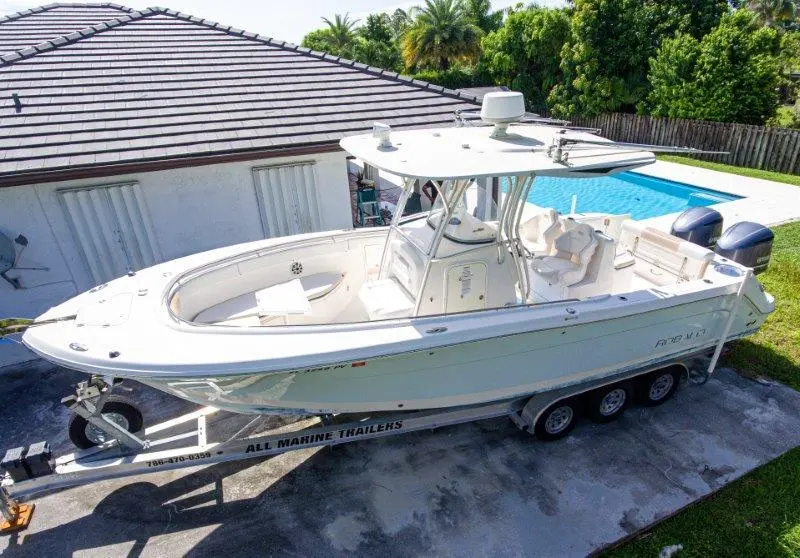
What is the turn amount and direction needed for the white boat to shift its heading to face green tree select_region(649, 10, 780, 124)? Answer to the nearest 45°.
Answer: approximately 180°

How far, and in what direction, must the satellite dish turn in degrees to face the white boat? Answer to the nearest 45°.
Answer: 0° — it already faces it

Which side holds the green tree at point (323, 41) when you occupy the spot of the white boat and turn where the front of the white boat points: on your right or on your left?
on your right

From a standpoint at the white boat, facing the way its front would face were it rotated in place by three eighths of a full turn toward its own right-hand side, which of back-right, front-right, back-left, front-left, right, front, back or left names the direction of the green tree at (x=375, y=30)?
front

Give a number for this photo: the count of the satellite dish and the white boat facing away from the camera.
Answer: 0

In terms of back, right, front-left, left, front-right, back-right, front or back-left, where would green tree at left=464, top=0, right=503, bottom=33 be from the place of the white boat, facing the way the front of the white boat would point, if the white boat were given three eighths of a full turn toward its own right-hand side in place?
front
